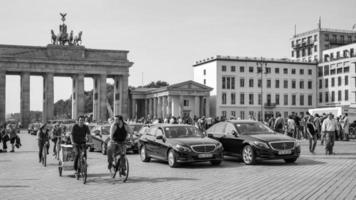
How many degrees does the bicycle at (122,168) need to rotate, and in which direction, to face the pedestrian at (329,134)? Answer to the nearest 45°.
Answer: approximately 90° to its left

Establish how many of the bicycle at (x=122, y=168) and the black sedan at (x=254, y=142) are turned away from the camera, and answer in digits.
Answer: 0

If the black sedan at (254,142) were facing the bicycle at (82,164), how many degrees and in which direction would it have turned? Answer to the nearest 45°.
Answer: approximately 90° to its right

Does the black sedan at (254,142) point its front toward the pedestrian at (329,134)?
no

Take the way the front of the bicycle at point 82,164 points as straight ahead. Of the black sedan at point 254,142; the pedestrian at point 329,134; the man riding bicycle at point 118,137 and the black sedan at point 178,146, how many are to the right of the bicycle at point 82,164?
0

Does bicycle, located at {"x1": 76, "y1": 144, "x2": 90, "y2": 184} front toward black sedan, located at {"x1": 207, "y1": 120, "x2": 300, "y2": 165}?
no

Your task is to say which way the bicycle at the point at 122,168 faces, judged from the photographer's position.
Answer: facing the viewer and to the right of the viewer

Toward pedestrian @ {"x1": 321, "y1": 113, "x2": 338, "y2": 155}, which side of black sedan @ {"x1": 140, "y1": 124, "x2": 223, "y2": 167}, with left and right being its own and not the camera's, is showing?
left

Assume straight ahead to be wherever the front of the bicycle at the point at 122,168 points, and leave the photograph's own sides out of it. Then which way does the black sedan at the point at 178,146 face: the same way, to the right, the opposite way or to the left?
the same way

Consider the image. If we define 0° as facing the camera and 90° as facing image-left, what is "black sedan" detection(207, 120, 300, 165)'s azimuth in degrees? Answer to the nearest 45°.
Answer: approximately 315°

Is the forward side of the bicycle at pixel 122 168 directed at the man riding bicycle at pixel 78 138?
no

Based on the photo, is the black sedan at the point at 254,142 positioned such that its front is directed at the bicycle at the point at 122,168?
no

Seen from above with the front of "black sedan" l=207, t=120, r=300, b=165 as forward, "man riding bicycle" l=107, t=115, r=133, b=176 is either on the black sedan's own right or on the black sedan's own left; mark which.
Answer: on the black sedan's own right

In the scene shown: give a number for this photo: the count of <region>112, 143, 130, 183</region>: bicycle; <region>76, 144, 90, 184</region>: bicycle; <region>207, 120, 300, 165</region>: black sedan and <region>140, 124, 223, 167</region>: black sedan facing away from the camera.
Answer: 0

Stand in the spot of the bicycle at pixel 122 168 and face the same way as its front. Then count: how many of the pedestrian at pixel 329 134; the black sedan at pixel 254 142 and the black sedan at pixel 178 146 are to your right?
0

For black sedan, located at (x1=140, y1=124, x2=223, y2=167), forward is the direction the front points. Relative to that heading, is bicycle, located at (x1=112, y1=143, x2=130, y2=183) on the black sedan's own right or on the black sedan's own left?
on the black sedan's own right

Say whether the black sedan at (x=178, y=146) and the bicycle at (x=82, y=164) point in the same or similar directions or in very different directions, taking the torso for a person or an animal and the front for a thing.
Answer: same or similar directions

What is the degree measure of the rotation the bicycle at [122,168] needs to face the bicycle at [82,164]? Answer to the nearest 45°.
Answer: approximately 135° to its right
